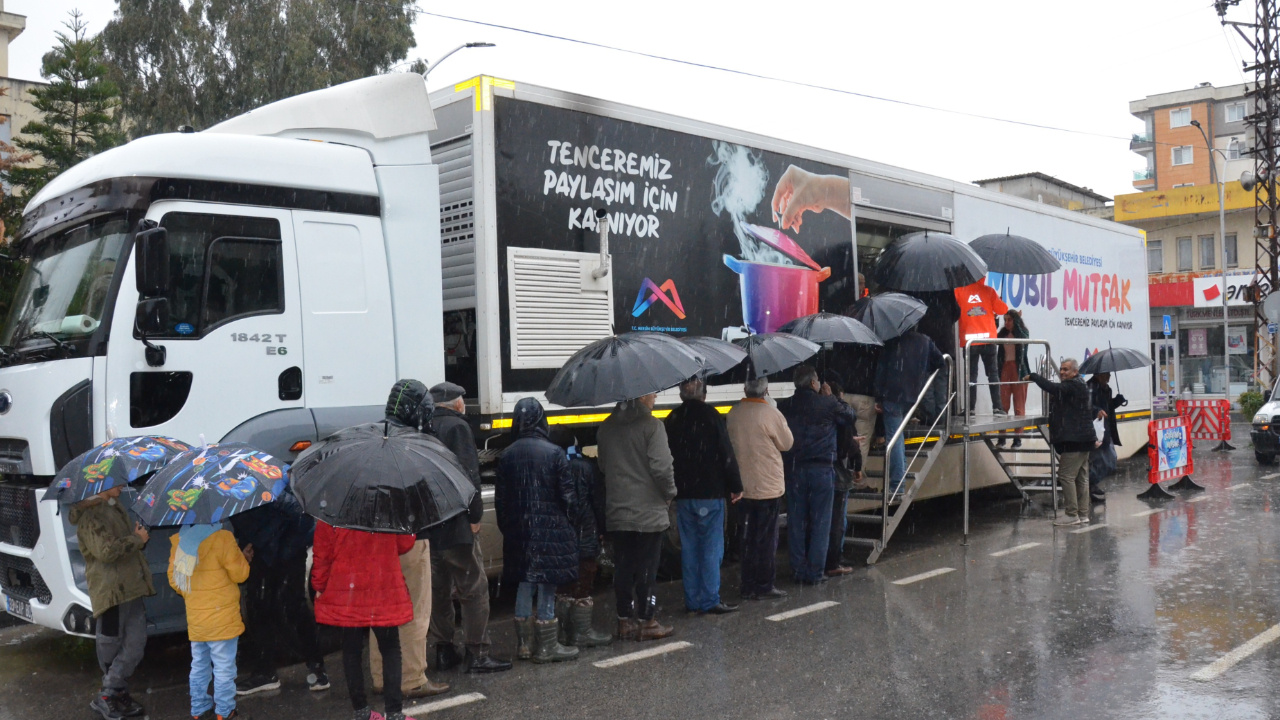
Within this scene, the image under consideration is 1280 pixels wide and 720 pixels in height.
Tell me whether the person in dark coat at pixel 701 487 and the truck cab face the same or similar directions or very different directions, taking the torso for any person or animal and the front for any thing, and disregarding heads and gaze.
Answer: very different directions

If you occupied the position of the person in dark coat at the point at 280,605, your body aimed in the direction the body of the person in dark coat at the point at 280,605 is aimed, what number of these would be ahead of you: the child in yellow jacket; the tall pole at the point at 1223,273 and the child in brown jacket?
1

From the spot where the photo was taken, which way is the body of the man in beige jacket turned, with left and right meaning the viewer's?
facing away from the viewer and to the right of the viewer

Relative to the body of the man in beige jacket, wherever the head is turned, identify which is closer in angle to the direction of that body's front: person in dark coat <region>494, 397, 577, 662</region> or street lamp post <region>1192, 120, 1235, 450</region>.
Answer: the street lamp post

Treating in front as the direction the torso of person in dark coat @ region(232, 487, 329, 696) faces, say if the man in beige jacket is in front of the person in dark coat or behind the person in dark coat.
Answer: in front
